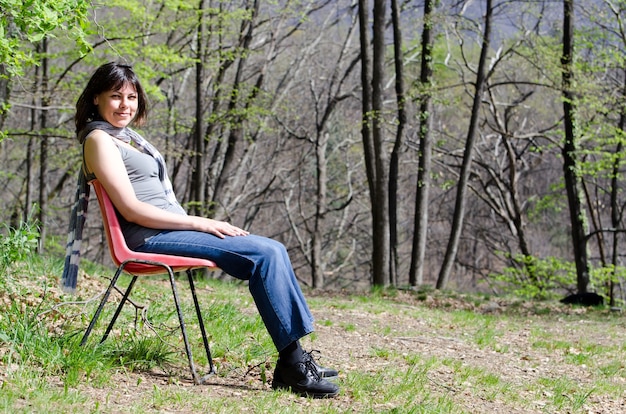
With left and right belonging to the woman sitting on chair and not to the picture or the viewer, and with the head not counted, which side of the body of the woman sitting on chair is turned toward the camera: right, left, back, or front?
right

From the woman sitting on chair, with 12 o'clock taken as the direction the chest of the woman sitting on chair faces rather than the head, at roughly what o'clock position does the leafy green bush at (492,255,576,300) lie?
The leafy green bush is roughly at 10 o'clock from the woman sitting on chair.
